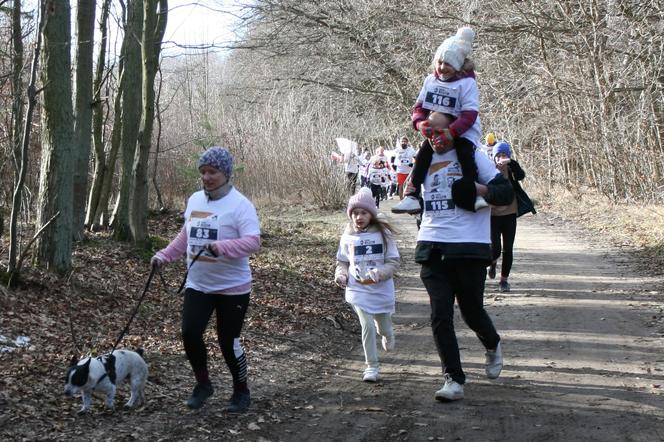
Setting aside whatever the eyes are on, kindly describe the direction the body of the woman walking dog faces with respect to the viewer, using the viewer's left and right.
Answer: facing the viewer and to the left of the viewer

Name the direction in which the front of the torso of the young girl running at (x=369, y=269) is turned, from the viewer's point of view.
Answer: toward the camera

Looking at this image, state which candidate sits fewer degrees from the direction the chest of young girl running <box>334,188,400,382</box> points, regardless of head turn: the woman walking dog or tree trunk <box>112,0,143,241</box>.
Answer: the woman walking dog

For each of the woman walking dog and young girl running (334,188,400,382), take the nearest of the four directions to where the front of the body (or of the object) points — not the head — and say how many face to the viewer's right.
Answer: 0

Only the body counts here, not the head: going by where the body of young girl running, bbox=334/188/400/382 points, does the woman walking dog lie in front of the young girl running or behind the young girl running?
in front

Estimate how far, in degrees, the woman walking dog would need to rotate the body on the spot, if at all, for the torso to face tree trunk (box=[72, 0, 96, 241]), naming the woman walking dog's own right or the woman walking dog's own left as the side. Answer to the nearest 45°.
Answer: approximately 135° to the woman walking dog's own right

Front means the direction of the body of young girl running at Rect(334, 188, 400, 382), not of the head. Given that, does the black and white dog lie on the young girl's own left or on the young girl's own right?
on the young girl's own right

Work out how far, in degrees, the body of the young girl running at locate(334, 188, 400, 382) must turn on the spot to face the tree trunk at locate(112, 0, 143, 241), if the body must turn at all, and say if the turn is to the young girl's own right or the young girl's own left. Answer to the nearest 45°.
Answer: approximately 135° to the young girl's own right

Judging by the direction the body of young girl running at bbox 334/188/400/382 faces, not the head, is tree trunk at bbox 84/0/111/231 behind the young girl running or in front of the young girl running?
behind

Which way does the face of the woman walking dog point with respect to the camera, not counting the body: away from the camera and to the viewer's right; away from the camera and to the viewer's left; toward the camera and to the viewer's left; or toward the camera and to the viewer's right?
toward the camera and to the viewer's left

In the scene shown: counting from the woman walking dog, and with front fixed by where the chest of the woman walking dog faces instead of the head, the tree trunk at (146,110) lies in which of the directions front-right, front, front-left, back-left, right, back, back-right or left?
back-right

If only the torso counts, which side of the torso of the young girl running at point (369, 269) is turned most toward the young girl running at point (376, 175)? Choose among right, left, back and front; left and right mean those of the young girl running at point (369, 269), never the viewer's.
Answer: back

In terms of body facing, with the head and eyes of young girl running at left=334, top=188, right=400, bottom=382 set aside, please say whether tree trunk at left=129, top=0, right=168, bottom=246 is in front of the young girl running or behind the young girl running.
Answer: behind
